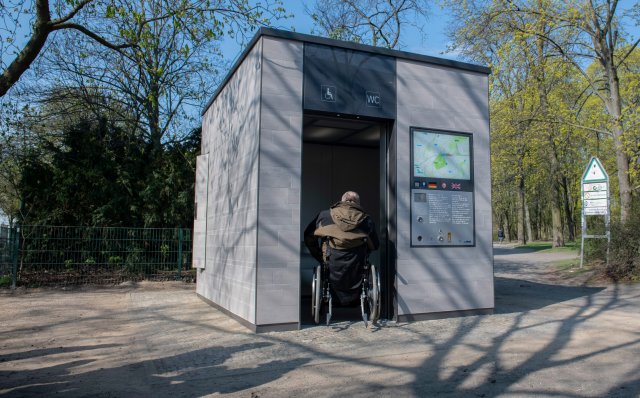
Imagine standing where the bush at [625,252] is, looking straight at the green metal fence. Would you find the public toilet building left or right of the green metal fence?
left

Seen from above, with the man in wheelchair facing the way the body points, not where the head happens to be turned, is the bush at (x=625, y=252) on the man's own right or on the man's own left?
on the man's own right

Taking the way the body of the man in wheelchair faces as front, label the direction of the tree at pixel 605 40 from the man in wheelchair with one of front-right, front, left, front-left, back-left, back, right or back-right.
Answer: front-right

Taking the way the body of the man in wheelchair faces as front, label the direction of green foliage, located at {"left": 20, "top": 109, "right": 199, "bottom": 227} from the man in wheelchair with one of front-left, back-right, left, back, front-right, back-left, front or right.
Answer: front-left

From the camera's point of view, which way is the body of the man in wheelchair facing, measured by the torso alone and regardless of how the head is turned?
away from the camera

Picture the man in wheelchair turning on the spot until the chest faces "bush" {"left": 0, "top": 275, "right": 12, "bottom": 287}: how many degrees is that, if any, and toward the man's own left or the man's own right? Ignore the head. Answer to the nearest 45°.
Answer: approximately 45° to the man's own left

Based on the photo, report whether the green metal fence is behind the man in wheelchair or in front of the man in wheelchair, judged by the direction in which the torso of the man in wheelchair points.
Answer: in front
